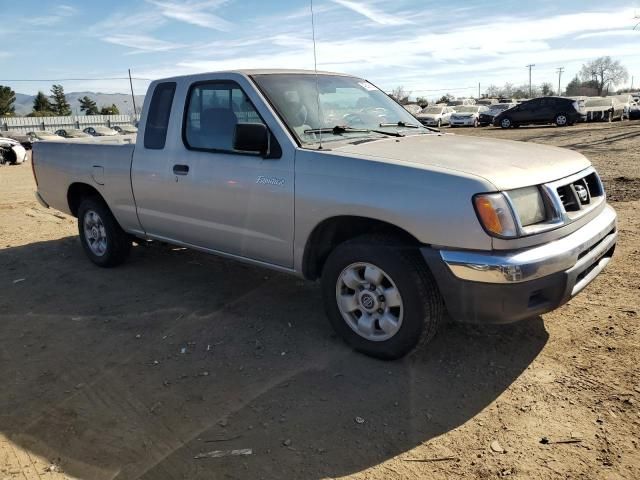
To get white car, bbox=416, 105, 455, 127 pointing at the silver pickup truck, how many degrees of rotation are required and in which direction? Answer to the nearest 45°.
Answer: approximately 45° to its left

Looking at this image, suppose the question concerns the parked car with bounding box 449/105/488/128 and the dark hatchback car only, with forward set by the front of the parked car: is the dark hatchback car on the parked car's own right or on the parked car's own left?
on the parked car's own left

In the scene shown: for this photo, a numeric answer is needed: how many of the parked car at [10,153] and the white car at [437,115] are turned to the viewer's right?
1

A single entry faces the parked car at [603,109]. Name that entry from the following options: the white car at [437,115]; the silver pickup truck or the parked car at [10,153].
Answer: the parked car at [10,153]

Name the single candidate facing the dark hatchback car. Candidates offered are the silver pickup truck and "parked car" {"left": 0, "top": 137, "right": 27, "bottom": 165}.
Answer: the parked car

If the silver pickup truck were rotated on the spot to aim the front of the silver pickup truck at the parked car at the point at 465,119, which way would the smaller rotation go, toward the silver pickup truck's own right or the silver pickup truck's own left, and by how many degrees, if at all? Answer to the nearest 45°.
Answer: approximately 135° to the silver pickup truck's own left

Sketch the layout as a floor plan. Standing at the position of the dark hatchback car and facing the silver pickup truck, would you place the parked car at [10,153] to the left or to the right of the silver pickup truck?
right

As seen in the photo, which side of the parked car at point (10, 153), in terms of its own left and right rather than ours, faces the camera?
right

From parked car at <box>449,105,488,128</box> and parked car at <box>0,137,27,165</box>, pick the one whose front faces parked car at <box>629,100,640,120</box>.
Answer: parked car at <box>0,137,27,165</box>

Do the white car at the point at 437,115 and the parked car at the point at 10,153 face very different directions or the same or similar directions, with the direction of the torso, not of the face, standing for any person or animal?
very different directions

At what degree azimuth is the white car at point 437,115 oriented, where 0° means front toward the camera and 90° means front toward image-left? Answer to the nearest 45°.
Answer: approximately 45°

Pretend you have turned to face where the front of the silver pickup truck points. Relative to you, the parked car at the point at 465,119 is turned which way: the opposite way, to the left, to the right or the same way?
to the right

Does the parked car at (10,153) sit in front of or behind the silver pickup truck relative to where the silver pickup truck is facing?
behind

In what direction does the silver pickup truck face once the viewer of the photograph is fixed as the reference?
facing the viewer and to the right of the viewer
